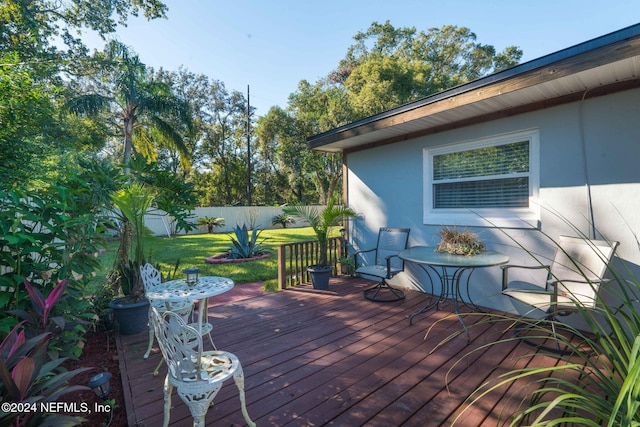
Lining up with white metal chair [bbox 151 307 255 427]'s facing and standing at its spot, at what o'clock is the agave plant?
The agave plant is roughly at 11 o'clock from the white metal chair.

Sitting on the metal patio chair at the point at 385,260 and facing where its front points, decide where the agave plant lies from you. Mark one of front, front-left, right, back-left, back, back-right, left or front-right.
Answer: right

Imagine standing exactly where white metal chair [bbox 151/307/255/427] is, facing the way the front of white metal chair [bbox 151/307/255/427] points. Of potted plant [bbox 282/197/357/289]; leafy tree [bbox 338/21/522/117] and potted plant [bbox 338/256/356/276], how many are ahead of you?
3

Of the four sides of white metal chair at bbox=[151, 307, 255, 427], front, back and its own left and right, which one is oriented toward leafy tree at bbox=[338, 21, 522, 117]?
front

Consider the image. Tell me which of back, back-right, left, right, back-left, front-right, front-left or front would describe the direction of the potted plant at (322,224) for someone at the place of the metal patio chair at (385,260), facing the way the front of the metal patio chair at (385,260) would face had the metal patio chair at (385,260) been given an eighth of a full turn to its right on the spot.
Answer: front

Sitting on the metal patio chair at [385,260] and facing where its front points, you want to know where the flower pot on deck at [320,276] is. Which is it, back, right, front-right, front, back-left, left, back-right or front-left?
front-right

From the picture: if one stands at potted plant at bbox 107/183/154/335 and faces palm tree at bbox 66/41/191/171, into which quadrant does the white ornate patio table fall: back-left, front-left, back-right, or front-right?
back-right

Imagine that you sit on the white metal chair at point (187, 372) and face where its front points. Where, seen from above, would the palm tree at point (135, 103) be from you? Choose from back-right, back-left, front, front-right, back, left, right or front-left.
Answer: front-left

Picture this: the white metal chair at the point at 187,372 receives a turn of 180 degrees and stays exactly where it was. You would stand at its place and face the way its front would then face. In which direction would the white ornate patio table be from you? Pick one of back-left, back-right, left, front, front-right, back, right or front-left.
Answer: back-right

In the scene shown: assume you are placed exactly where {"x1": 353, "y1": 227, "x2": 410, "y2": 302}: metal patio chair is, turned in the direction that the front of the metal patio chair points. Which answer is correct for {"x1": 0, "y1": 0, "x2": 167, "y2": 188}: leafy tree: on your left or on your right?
on your right

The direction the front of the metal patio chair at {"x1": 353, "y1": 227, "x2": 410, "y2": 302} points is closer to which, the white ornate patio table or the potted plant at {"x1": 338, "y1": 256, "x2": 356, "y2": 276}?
the white ornate patio table

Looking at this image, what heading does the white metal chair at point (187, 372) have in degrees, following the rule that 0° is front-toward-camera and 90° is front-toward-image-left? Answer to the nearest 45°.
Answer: approximately 225°

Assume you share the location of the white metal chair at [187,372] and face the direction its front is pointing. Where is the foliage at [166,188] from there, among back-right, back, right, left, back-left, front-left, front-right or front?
front-left

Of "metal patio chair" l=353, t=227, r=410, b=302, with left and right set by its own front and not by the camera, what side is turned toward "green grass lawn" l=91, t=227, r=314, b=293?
right

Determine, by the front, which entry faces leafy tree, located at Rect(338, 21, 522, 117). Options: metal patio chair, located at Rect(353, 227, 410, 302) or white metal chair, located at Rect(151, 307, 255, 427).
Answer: the white metal chair
